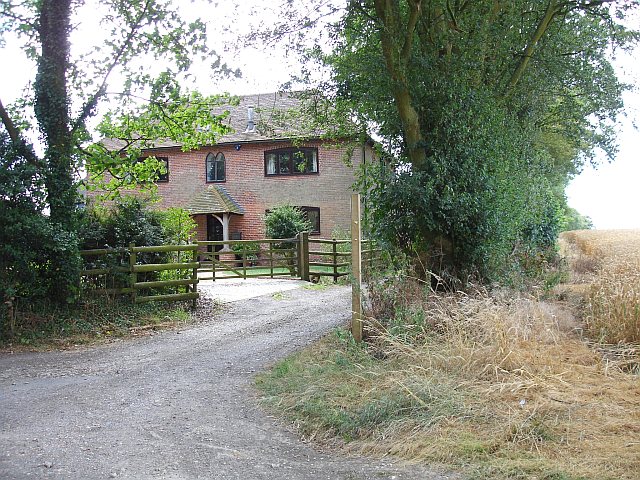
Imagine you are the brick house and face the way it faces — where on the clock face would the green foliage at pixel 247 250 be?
The green foliage is roughly at 12 o'clock from the brick house.

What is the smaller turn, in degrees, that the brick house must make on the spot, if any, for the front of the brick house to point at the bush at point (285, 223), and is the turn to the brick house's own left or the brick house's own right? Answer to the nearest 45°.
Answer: approximately 45° to the brick house's own left

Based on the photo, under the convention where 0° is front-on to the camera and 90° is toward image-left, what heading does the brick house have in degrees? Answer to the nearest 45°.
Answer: approximately 0°

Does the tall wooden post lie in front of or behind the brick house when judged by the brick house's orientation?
in front

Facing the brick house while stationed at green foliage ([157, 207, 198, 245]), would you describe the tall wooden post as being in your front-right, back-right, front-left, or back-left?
back-right

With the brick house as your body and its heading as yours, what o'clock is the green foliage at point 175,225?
The green foliage is roughly at 12 o'clock from the brick house.

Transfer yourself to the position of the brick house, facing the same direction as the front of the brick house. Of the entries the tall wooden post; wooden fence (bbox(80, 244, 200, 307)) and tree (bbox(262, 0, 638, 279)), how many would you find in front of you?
3

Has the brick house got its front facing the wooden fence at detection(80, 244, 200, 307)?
yes

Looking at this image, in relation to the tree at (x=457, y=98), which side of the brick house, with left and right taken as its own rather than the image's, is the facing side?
front
